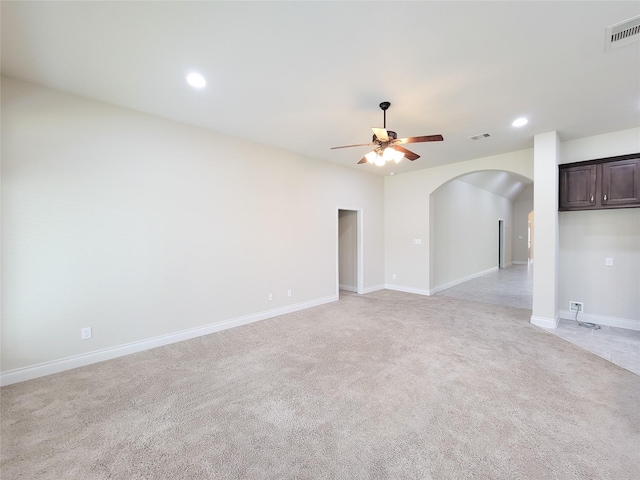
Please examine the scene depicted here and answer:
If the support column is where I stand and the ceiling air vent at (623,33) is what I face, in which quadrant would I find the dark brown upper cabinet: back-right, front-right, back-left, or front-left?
back-left

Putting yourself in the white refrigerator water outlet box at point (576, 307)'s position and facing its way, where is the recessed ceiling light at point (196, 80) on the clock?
The recessed ceiling light is roughly at 1 o'clock from the white refrigerator water outlet box.

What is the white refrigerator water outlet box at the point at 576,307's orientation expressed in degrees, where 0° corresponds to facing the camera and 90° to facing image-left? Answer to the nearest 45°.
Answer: approximately 0°

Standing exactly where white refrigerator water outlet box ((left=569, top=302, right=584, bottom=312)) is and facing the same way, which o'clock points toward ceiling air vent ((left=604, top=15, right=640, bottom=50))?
The ceiling air vent is roughly at 12 o'clock from the white refrigerator water outlet box.

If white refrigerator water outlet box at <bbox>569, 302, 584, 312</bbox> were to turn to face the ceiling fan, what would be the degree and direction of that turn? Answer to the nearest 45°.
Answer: approximately 45° to its right
